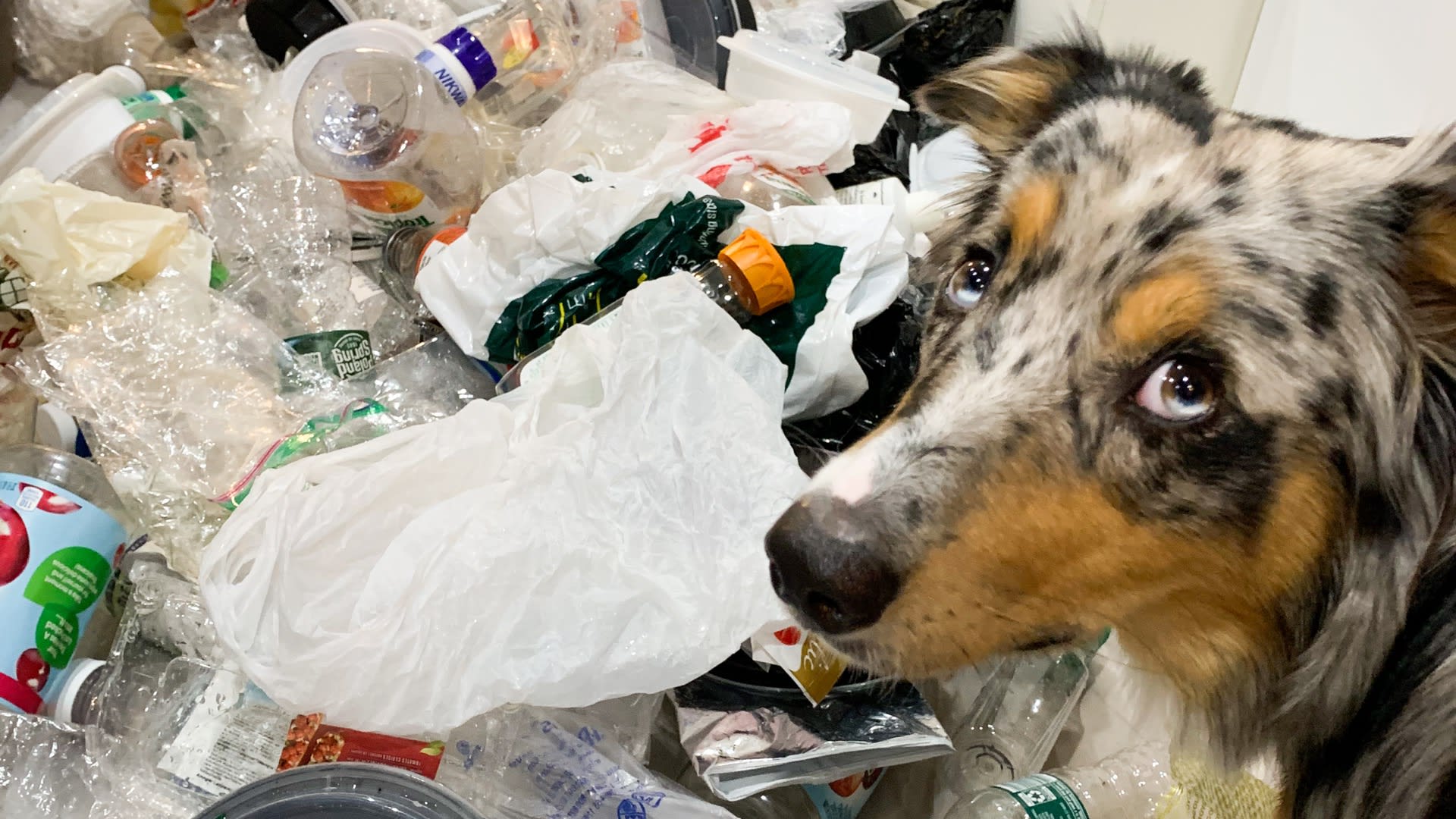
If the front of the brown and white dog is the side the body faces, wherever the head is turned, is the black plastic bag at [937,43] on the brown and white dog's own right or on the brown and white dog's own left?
on the brown and white dog's own right

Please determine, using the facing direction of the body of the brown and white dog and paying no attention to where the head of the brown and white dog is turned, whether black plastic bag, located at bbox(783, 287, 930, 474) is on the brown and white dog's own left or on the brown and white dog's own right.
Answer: on the brown and white dog's own right

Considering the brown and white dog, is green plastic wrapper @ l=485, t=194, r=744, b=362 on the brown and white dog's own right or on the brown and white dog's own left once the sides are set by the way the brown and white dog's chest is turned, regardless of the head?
on the brown and white dog's own right

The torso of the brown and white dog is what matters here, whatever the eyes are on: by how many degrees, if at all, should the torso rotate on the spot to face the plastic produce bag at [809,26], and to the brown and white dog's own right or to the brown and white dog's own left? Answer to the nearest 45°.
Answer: approximately 90° to the brown and white dog's own right

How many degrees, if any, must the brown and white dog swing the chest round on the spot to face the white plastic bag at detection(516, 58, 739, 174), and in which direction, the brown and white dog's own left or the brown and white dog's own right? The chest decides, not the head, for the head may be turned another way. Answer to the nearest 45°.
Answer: approximately 90° to the brown and white dog's own right

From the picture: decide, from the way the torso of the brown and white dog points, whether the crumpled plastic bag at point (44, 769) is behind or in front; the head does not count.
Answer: in front

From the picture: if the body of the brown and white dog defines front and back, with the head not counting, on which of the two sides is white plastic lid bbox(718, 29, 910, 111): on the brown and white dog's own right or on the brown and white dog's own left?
on the brown and white dog's own right

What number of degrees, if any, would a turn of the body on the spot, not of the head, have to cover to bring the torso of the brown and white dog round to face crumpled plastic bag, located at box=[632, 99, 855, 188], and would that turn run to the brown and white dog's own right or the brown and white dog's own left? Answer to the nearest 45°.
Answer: approximately 90° to the brown and white dog's own right

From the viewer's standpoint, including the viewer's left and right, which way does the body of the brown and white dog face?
facing the viewer and to the left of the viewer
